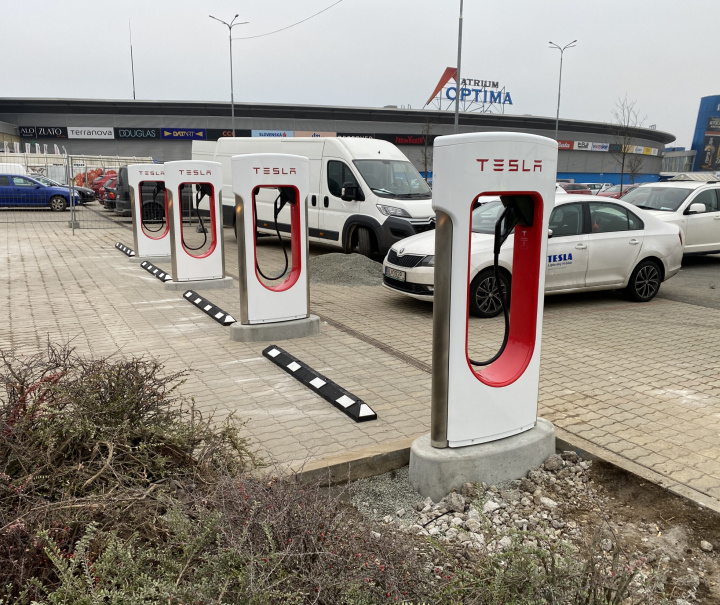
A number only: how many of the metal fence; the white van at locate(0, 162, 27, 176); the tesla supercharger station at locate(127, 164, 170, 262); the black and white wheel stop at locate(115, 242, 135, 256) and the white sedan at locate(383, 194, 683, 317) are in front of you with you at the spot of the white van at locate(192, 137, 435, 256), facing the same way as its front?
1

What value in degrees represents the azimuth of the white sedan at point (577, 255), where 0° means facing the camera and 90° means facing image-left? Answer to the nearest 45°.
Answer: approximately 45°

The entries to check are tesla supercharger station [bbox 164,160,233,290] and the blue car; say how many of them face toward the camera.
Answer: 1

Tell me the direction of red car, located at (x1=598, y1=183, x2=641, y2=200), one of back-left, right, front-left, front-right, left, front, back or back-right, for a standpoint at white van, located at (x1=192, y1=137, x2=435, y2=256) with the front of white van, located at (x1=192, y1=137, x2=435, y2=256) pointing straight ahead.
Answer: left

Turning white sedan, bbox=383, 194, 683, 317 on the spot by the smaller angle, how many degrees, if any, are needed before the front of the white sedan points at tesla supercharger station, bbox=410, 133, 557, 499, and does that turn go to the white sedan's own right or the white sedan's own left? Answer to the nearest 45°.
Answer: approximately 45° to the white sedan's own left

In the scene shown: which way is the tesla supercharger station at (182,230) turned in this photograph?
toward the camera

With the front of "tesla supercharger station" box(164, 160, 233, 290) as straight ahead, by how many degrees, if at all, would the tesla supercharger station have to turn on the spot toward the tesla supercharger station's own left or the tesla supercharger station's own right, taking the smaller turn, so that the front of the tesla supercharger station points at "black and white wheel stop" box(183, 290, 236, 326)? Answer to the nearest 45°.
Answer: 0° — it already faces it

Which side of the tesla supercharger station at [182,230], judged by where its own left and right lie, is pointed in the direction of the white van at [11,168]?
back

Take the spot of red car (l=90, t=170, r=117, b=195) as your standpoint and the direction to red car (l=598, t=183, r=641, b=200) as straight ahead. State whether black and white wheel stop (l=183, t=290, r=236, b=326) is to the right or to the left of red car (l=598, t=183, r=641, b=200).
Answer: right

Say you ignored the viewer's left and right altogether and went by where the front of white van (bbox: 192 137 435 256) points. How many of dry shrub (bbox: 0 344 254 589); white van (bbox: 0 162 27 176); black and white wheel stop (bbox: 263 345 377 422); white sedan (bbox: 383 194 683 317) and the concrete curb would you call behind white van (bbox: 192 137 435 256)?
1

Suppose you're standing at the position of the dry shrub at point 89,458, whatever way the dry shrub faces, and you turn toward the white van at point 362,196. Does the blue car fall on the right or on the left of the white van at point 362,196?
left

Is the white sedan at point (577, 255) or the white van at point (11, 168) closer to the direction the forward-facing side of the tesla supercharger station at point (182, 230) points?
the white sedan

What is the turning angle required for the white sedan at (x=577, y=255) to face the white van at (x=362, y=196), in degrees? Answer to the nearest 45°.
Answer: approximately 90° to its right

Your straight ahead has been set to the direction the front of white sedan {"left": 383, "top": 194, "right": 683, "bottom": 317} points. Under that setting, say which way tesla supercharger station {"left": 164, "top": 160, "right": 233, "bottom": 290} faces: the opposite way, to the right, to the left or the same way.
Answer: to the left
